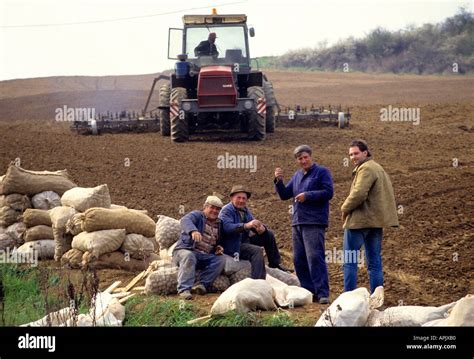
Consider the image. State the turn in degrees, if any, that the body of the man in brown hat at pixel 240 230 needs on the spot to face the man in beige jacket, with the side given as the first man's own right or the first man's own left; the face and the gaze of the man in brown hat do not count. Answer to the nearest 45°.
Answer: approximately 45° to the first man's own left

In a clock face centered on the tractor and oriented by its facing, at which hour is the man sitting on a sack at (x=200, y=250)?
The man sitting on a sack is roughly at 12 o'clock from the tractor.

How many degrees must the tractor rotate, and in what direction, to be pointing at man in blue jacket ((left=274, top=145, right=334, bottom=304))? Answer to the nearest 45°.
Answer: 0° — it already faces them

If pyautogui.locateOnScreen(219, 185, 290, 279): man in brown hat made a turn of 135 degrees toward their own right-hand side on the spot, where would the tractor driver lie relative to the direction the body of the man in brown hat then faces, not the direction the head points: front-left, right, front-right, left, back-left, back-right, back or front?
right

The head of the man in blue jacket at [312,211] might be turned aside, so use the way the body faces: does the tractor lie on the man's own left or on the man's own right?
on the man's own right

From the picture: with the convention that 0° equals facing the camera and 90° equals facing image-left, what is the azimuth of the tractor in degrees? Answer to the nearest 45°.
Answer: approximately 0°

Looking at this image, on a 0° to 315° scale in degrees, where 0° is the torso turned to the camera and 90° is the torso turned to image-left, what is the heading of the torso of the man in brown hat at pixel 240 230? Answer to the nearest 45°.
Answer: approximately 315°

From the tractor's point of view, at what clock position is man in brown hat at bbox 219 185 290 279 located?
The man in brown hat is roughly at 12 o'clock from the tractor.
